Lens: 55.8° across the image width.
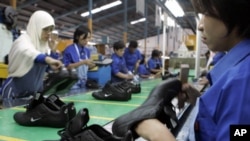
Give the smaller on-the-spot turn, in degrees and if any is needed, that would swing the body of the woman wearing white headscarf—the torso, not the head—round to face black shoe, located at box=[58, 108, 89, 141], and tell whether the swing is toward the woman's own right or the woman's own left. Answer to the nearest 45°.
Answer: approximately 90° to the woman's own right

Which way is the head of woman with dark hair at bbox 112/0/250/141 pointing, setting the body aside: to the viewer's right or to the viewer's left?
to the viewer's left

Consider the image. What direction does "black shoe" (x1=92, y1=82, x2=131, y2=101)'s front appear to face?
to the viewer's left

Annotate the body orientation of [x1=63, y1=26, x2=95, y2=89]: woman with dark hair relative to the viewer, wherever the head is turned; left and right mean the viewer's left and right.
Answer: facing the viewer and to the right of the viewer

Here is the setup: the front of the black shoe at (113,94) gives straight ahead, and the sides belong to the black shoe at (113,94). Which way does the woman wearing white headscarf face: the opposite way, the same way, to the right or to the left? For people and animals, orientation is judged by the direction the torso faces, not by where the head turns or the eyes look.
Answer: the opposite way

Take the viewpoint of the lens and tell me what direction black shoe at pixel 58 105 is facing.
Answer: facing to the left of the viewer

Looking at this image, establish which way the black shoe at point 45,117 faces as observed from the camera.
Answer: facing to the left of the viewer

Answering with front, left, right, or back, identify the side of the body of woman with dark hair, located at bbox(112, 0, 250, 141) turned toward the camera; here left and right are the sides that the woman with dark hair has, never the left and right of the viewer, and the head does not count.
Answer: left

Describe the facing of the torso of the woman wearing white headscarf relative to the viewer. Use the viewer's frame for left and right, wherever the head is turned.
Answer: facing to the right of the viewer

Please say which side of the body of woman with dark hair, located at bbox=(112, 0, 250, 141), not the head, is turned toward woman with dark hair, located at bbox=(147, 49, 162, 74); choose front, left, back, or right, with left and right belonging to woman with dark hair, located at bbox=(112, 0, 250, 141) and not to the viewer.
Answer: right

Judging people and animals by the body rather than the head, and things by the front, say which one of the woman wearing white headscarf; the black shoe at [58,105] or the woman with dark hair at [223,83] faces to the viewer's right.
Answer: the woman wearing white headscarf

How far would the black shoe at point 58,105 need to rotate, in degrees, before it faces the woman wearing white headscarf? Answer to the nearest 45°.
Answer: approximately 90° to its right

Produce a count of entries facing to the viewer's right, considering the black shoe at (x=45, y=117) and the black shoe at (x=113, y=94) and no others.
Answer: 0

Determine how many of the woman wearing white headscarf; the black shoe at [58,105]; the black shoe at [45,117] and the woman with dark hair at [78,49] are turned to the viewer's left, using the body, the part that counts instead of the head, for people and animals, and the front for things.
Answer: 2

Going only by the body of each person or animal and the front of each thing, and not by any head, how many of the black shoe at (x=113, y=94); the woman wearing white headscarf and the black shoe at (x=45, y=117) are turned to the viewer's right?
1
